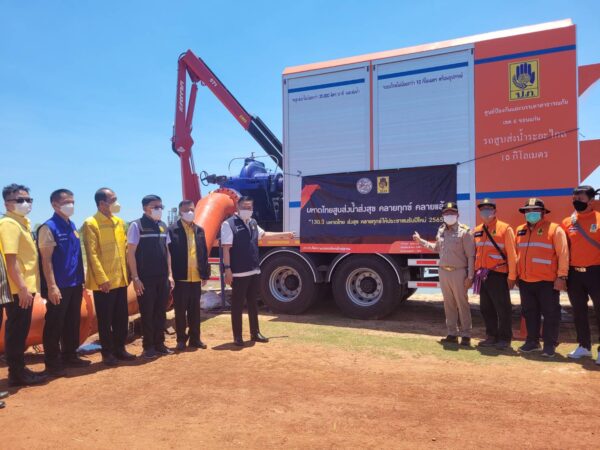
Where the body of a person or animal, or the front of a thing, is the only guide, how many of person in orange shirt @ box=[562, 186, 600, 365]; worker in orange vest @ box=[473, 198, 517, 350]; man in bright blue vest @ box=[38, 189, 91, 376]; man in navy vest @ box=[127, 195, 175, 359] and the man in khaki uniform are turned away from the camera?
0

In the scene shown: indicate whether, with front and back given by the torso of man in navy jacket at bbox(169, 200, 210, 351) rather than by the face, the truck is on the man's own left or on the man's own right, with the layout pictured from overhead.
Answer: on the man's own left

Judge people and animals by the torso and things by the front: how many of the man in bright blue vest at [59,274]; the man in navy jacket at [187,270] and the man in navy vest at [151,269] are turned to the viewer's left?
0

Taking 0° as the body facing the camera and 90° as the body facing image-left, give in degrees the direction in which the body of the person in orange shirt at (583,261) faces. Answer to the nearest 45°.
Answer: approximately 45°

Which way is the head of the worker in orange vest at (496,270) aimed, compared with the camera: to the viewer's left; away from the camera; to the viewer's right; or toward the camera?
toward the camera

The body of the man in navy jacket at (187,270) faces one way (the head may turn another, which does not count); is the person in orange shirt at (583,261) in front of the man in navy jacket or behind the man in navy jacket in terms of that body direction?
in front

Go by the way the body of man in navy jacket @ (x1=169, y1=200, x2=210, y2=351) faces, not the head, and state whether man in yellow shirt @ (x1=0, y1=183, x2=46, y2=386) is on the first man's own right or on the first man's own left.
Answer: on the first man's own right

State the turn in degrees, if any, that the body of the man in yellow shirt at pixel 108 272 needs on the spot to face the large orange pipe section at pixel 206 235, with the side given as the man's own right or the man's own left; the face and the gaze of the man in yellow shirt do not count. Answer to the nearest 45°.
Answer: approximately 90° to the man's own left

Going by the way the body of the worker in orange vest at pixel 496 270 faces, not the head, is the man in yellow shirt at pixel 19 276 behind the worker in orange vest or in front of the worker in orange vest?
in front

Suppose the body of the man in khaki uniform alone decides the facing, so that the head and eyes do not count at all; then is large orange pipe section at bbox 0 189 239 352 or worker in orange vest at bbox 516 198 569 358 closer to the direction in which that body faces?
the large orange pipe section

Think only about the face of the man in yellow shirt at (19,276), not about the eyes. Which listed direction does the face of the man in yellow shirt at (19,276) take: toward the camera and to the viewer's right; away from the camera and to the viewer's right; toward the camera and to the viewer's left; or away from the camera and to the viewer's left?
toward the camera and to the viewer's right

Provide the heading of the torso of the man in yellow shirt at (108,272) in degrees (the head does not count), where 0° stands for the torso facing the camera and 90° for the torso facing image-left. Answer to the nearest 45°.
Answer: approximately 315°

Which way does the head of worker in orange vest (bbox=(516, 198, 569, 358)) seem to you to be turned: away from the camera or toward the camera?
toward the camera

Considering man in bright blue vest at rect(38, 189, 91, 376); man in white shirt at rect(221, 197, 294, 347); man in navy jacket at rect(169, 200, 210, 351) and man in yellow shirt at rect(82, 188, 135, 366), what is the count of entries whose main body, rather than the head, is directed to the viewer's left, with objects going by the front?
0
